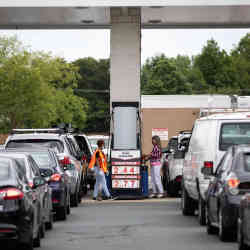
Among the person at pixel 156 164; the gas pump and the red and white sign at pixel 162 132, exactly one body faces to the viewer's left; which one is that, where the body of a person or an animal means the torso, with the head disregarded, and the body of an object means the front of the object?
the person

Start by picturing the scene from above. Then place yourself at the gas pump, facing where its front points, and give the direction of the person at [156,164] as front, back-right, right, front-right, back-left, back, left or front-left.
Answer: left

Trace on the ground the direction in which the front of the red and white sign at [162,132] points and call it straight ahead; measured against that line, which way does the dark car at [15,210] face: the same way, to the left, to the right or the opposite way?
the opposite way

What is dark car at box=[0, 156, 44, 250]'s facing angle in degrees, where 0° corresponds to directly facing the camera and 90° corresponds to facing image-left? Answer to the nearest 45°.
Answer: approximately 180°

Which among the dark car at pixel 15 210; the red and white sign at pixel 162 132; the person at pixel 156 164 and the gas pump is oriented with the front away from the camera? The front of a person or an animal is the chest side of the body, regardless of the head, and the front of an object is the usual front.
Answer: the dark car

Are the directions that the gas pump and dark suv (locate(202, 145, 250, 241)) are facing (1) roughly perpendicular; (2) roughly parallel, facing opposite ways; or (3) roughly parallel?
roughly parallel, facing opposite ways

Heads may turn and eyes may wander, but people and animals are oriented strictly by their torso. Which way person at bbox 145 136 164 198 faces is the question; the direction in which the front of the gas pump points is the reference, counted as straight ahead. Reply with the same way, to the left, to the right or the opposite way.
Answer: to the right

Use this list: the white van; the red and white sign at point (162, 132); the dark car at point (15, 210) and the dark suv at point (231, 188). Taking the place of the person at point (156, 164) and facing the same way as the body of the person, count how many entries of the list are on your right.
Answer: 1

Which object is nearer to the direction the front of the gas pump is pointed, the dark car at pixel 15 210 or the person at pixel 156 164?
the dark car

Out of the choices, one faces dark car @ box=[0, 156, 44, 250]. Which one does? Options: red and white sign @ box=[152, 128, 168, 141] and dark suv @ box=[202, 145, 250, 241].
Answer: the red and white sign

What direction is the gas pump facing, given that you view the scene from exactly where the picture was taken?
facing the viewer

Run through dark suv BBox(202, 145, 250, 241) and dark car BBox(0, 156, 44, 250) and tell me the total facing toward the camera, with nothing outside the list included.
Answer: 0

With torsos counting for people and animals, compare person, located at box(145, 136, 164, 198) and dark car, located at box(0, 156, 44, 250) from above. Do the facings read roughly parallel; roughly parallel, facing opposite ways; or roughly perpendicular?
roughly perpendicular

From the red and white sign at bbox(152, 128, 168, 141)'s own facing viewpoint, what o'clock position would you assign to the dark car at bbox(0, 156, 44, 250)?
The dark car is roughly at 12 o'clock from the red and white sign.

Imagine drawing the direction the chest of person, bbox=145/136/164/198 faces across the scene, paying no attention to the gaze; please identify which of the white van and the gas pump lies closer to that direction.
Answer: the gas pump
